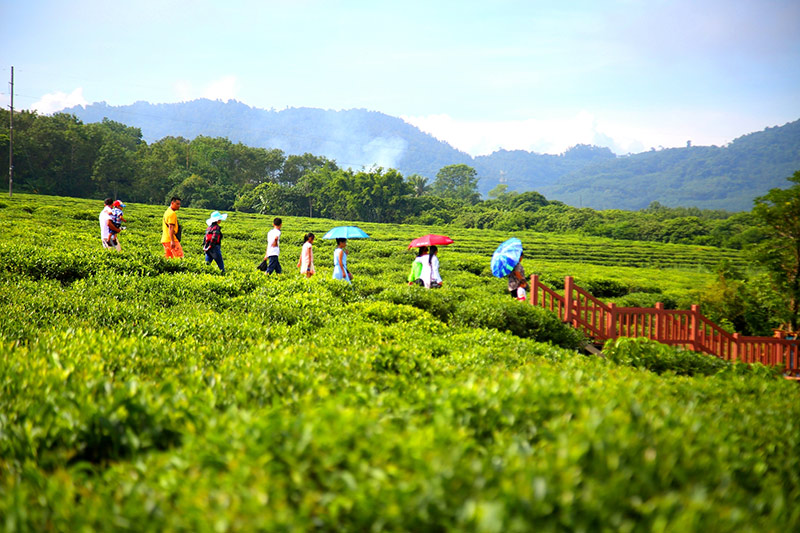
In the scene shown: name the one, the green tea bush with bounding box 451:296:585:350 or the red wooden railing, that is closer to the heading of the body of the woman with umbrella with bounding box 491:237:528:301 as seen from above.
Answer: the red wooden railing

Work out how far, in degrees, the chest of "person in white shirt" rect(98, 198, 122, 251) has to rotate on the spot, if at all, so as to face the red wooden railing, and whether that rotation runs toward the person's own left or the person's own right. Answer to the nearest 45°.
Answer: approximately 45° to the person's own right

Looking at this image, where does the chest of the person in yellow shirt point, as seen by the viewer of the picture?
to the viewer's right

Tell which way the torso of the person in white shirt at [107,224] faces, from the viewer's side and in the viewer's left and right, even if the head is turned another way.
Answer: facing to the right of the viewer

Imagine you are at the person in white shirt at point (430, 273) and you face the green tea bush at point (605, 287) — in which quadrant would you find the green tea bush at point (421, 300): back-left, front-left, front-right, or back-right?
back-right
